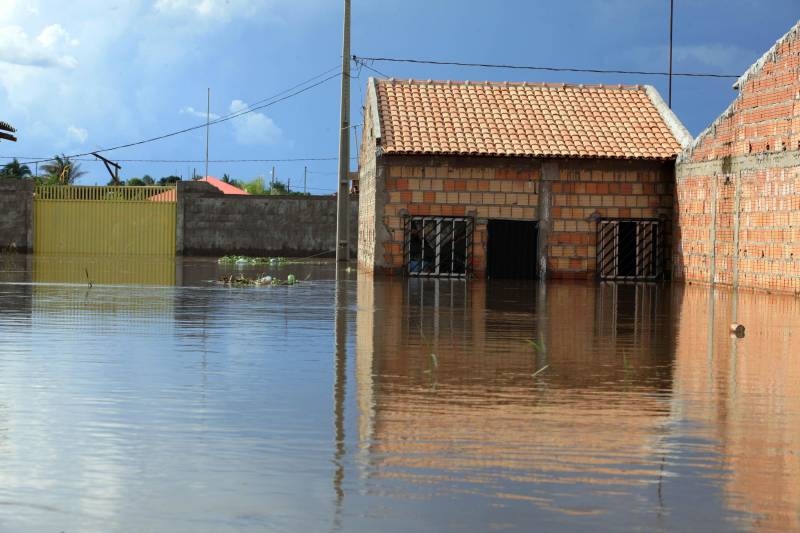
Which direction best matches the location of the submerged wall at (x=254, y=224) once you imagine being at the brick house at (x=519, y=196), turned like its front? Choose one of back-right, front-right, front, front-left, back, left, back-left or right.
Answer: back-right

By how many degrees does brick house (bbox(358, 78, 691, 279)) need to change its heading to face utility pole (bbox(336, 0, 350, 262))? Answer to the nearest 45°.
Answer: approximately 135° to its right

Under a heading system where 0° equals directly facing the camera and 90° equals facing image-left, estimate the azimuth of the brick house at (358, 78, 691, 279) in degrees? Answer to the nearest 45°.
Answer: approximately 0°

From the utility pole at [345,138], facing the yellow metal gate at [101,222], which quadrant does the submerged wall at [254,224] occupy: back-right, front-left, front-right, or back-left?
front-right

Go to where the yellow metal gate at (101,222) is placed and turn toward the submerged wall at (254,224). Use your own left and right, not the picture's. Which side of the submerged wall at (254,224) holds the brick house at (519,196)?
right

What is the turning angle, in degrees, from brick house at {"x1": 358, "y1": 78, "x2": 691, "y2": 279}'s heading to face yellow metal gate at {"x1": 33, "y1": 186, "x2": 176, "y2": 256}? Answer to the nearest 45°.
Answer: approximately 135° to its right

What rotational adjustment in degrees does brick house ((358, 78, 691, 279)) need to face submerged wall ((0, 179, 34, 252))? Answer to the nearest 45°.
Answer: approximately 135° to its right
